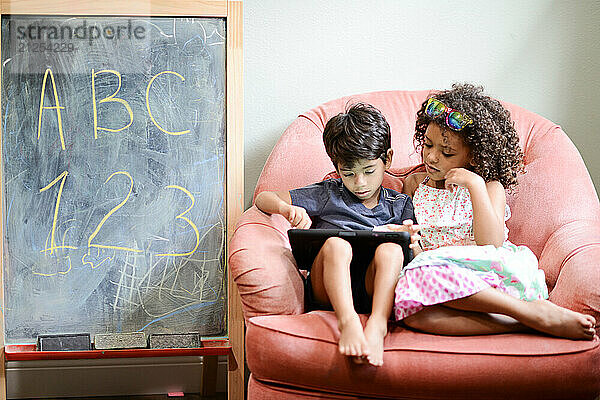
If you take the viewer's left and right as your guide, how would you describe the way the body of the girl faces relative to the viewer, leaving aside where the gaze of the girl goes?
facing the viewer and to the left of the viewer

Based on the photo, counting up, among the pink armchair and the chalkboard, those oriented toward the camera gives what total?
2

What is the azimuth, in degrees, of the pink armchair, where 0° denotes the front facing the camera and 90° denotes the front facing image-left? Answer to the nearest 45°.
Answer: approximately 0°

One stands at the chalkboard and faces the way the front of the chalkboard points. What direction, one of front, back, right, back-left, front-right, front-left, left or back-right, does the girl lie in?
front-left

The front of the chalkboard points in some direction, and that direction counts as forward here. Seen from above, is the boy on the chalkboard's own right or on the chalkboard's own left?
on the chalkboard's own left

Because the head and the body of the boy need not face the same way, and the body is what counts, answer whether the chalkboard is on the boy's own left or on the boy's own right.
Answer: on the boy's own right

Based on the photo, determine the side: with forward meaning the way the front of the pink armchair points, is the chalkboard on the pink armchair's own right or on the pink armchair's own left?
on the pink armchair's own right

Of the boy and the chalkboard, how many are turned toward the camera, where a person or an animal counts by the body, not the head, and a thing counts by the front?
2
